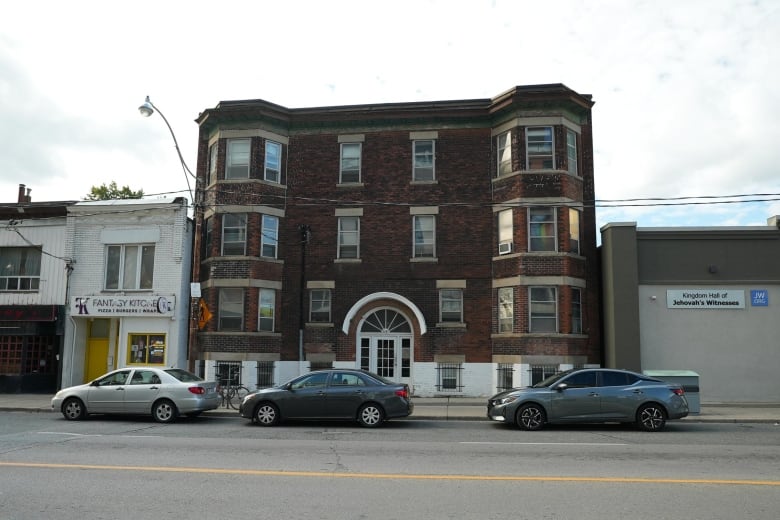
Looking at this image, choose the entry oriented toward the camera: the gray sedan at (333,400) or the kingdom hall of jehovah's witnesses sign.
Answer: the kingdom hall of jehovah's witnesses sign

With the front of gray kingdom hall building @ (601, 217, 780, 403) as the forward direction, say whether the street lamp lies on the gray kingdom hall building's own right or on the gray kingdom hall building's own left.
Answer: on the gray kingdom hall building's own right

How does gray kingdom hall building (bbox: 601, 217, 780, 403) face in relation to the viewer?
toward the camera

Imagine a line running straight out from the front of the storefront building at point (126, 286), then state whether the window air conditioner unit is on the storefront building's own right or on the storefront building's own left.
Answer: on the storefront building's own left

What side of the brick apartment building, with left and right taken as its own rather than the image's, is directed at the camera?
front

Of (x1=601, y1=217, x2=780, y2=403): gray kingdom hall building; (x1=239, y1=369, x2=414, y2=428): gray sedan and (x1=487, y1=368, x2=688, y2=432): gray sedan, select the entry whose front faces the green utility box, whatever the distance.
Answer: the gray kingdom hall building

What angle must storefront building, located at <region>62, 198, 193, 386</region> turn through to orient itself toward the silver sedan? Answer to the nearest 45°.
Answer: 0° — it already faces it

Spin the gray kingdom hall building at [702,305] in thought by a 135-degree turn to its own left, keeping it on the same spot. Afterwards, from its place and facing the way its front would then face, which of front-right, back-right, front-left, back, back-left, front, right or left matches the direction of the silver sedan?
back

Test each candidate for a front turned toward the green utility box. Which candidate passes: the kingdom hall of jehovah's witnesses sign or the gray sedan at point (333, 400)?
the kingdom hall of jehovah's witnesses sign

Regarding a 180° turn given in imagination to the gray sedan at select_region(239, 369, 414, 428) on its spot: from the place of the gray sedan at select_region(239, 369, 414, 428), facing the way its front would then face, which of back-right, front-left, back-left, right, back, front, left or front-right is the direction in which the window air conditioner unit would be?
front-left

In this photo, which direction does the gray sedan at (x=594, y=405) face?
to the viewer's left

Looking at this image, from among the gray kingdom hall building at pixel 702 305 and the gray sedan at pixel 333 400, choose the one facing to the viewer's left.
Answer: the gray sedan

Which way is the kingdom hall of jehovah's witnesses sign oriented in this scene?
toward the camera

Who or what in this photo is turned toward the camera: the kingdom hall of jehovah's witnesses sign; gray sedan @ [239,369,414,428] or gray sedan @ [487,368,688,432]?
the kingdom hall of jehovah's witnesses sign

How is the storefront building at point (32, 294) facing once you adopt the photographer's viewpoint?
facing the viewer

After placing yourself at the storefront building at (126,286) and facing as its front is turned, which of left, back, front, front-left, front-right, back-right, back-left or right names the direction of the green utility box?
front-left

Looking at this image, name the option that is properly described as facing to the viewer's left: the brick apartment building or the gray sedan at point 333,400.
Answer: the gray sedan
